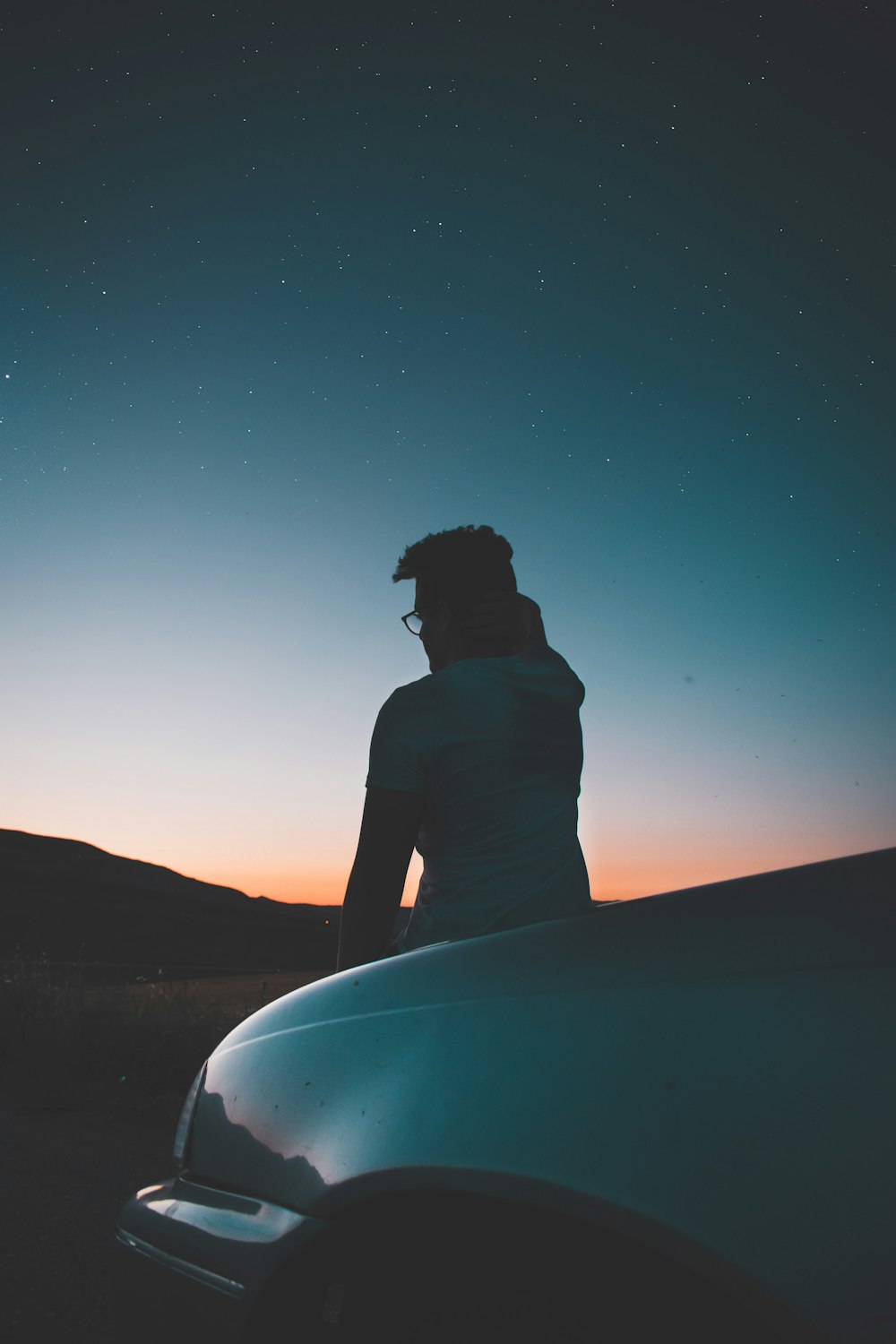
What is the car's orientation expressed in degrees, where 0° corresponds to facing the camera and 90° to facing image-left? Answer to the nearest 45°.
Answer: approximately 90°

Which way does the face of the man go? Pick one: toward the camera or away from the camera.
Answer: away from the camera

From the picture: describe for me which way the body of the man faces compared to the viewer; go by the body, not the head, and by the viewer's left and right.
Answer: facing away from the viewer and to the left of the viewer
